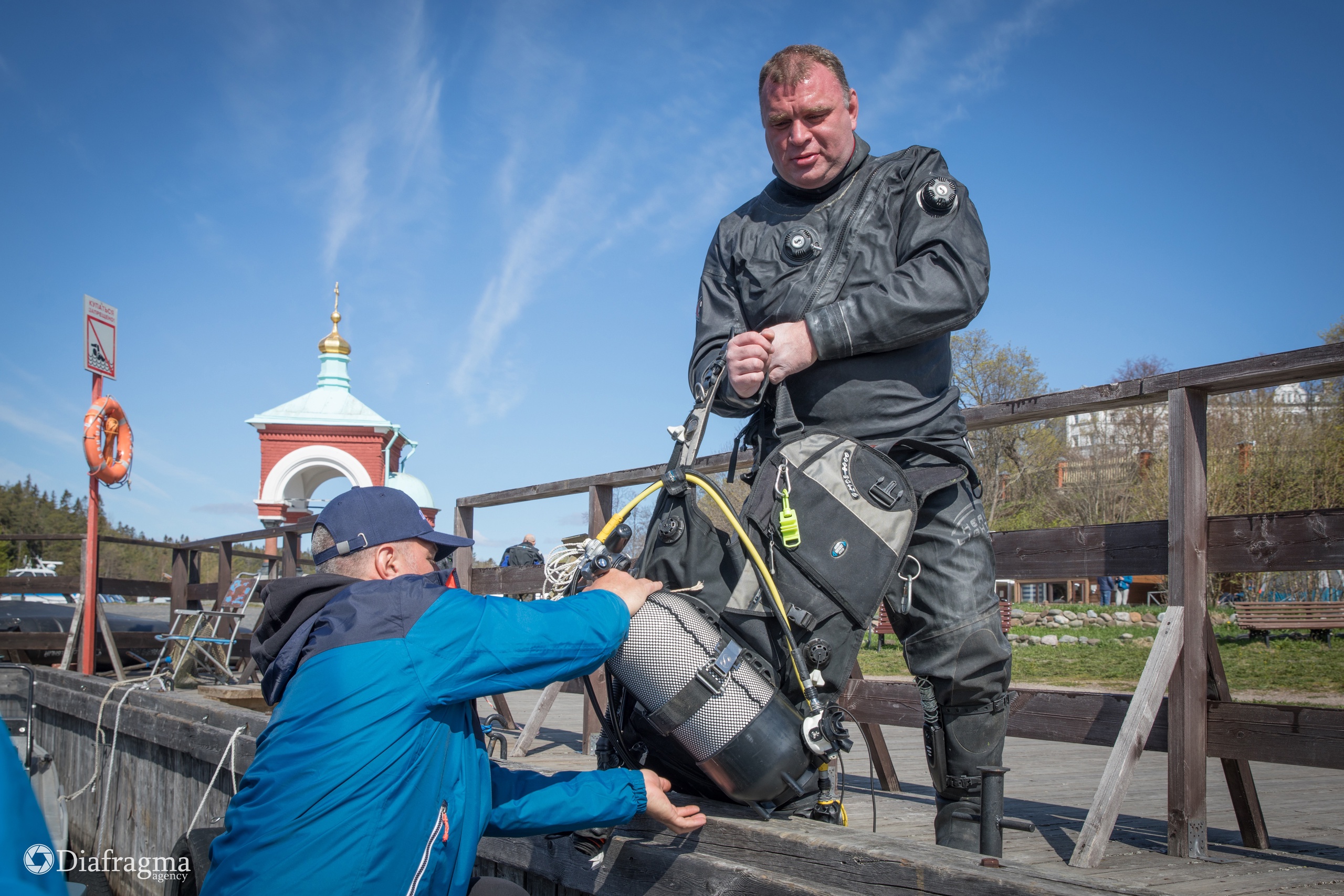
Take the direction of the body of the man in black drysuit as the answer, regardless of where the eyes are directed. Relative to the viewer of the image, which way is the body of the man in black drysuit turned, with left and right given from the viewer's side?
facing the viewer and to the left of the viewer

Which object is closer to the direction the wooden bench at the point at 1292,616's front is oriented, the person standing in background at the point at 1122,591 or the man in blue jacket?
the man in blue jacket

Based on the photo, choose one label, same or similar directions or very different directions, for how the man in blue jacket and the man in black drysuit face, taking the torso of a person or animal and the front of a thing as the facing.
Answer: very different directions

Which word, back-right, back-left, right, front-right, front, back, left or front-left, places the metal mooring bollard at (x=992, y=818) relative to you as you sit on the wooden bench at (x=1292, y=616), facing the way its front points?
front

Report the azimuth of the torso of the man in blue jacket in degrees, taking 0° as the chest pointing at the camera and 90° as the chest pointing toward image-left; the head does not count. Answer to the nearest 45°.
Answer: approximately 225°

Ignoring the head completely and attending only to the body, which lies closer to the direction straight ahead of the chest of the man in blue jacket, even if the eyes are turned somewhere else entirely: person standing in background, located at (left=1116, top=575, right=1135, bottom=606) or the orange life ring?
the person standing in background

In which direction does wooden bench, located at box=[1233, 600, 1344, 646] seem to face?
toward the camera

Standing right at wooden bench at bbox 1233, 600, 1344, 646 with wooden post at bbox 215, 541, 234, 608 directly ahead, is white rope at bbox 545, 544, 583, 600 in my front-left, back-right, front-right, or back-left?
front-left

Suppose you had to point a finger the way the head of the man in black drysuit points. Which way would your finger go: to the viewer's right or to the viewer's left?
to the viewer's left

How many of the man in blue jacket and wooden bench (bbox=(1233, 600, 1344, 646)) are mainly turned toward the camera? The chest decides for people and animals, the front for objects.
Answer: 1

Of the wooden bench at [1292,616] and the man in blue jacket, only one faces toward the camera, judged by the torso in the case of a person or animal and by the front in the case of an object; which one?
the wooden bench
